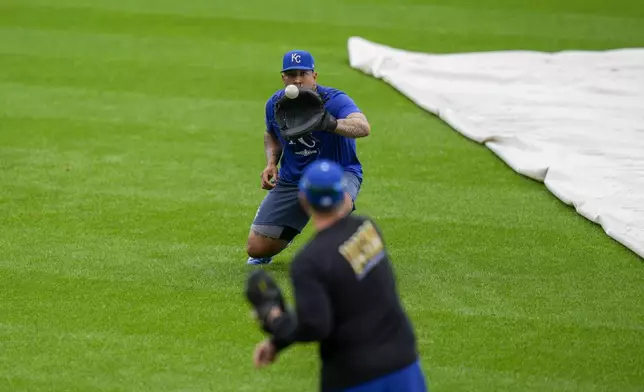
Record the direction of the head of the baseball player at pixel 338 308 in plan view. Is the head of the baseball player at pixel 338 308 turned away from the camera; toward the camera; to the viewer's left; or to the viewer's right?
away from the camera

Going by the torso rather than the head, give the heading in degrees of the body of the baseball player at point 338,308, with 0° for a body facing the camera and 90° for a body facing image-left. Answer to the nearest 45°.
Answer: approximately 135°

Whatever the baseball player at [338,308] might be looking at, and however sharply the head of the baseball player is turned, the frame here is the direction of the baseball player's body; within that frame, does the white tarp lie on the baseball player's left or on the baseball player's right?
on the baseball player's right

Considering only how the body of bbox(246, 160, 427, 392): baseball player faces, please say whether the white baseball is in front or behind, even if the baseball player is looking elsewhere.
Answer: in front

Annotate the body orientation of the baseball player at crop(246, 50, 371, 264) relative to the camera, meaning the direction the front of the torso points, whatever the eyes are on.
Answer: toward the camera

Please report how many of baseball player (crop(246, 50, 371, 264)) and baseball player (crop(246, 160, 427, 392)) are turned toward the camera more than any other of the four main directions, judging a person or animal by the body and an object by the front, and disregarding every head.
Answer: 1

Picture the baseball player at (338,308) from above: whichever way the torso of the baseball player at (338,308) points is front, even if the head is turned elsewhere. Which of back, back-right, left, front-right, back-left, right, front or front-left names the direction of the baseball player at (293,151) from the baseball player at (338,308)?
front-right

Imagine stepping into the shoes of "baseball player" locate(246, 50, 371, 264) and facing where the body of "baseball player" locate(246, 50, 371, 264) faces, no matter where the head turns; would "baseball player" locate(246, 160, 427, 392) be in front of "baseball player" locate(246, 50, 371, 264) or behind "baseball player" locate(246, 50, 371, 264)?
in front

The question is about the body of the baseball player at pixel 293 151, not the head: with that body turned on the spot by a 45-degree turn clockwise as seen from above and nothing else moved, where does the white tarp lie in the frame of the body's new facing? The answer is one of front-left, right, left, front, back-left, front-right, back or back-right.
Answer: back
